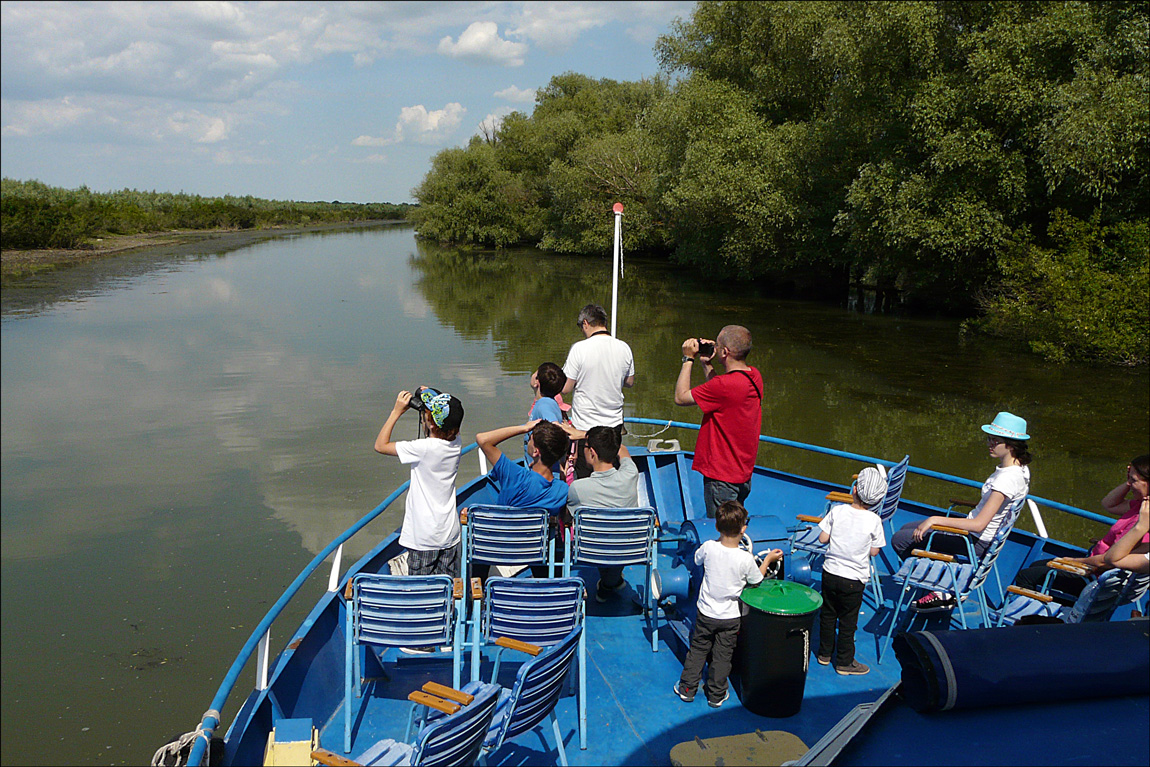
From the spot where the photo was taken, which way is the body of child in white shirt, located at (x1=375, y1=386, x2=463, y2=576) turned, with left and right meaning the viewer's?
facing away from the viewer and to the left of the viewer

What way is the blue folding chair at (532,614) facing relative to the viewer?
away from the camera

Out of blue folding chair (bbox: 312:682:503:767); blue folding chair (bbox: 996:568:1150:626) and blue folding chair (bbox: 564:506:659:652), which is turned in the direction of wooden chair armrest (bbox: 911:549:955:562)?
blue folding chair (bbox: 996:568:1150:626)

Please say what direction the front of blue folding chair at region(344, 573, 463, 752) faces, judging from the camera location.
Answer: facing away from the viewer

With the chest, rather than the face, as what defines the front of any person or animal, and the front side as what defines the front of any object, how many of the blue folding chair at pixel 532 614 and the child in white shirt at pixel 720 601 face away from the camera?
2

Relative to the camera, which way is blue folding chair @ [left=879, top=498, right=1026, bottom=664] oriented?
to the viewer's left

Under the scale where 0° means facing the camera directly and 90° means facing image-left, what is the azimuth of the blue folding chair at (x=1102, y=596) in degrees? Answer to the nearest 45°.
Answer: approximately 90°

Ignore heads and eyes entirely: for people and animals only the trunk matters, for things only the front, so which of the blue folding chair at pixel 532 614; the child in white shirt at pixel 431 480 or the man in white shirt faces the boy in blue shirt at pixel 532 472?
the blue folding chair

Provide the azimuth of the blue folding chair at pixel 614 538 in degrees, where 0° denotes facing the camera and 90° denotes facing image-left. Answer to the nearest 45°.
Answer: approximately 180°

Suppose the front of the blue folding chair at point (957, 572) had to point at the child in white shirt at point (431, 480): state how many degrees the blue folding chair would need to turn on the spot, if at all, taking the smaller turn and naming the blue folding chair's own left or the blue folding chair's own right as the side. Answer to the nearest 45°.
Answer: approximately 45° to the blue folding chair's own left

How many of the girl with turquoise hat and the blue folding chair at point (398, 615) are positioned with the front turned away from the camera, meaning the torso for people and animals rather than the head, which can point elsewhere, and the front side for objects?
1

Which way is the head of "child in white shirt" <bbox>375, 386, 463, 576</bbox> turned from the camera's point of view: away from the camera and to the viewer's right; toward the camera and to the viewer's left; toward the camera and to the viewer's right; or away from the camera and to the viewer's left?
away from the camera and to the viewer's left

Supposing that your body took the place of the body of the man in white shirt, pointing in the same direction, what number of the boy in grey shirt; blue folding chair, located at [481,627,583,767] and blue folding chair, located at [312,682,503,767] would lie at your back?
3

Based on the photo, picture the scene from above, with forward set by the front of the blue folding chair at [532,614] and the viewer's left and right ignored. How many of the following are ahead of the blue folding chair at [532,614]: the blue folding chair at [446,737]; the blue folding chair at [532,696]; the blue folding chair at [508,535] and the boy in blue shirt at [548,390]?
2

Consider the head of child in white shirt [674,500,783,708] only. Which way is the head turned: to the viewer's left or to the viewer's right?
to the viewer's right

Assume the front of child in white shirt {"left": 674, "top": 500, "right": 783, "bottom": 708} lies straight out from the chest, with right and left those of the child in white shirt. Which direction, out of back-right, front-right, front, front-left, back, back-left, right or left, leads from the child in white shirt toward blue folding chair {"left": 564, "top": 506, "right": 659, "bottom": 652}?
front-left

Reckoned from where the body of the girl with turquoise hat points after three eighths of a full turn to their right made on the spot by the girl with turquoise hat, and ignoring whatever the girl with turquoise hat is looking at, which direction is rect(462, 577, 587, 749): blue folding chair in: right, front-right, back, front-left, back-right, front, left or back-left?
back
